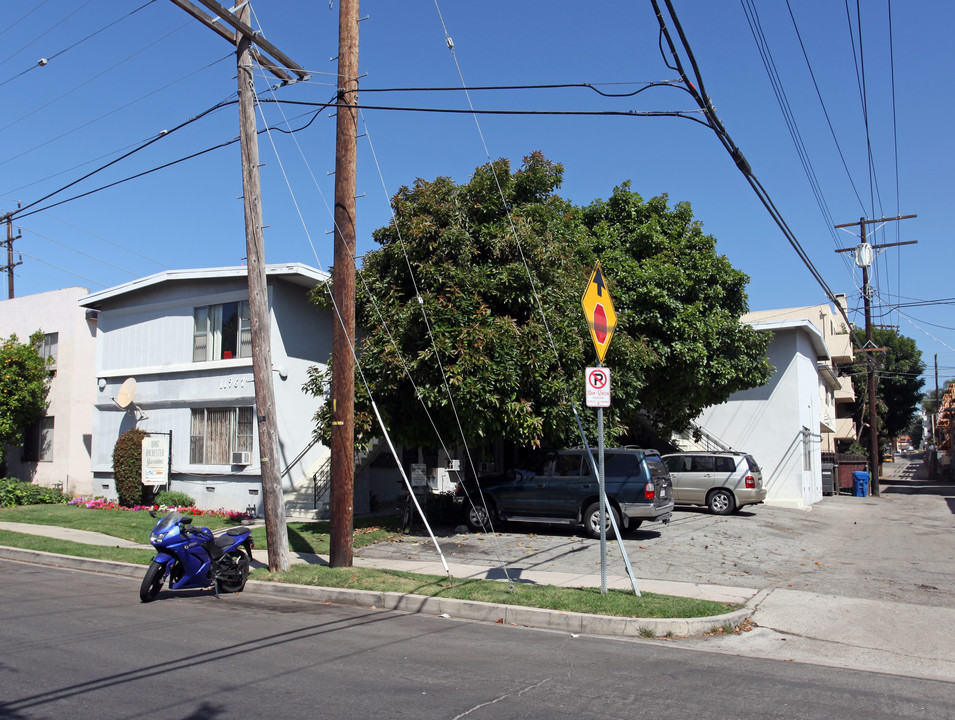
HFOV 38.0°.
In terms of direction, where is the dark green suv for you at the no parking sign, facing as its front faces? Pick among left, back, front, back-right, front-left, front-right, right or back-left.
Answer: back

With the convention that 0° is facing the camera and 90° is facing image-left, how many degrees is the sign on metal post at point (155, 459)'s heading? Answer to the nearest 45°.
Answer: approximately 0°

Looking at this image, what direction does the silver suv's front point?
to the viewer's left

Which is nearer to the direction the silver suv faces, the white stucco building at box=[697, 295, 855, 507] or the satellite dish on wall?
the satellite dish on wall

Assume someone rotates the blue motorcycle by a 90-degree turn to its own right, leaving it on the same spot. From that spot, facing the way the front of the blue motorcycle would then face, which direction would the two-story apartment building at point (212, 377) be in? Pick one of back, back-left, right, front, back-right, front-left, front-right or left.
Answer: front-right

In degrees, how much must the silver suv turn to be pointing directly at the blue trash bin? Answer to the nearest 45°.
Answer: approximately 90° to its right

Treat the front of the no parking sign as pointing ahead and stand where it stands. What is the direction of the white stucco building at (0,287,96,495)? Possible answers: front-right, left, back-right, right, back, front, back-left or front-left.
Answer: back-right
